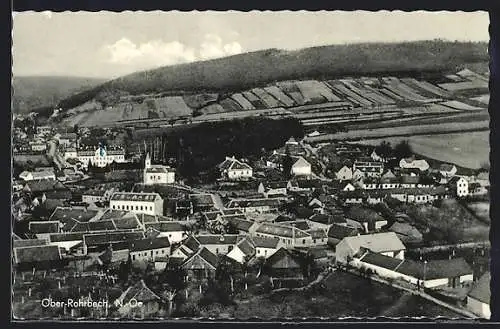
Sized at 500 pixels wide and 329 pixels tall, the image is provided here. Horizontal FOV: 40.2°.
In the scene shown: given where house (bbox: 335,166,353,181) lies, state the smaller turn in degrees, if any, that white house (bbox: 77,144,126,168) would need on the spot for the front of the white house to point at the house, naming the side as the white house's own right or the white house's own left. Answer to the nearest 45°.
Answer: approximately 90° to the white house's own left

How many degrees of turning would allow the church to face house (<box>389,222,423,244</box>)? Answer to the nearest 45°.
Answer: approximately 180°

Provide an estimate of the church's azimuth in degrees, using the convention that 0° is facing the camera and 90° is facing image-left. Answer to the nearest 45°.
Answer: approximately 90°

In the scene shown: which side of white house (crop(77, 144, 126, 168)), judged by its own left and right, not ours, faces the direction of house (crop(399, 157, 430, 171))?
left

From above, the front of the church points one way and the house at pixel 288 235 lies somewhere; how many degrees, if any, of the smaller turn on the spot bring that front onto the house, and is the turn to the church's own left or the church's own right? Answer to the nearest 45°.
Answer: approximately 180°

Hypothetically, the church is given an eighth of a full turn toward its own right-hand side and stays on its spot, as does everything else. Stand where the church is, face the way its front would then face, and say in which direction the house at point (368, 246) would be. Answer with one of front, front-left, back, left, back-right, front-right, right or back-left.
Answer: back-right

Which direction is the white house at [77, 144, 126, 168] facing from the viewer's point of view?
toward the camera

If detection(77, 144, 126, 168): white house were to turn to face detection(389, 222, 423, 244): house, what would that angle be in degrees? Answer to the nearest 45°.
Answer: approximately 90° to its left

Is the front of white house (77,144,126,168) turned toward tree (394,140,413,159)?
no

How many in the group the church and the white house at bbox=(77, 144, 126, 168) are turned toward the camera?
1

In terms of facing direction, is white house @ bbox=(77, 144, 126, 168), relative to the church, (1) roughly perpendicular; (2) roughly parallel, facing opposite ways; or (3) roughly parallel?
roughly perpendicular

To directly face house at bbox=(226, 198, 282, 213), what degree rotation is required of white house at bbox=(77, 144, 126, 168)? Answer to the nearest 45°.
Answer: approximately 90° to its left

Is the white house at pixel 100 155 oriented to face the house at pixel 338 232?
no

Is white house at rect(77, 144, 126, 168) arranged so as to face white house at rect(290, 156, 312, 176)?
no
